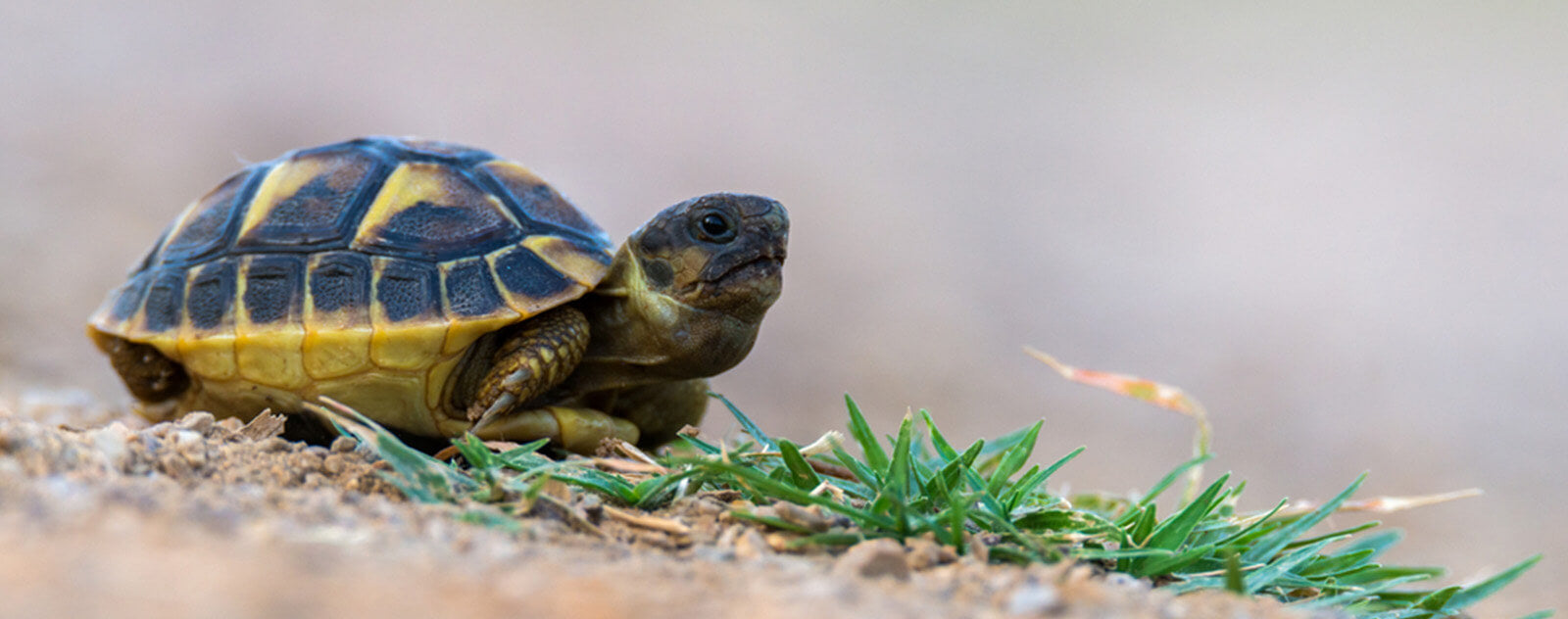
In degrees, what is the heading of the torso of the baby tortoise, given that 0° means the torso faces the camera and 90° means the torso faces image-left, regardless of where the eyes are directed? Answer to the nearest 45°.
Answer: approximately 270°
